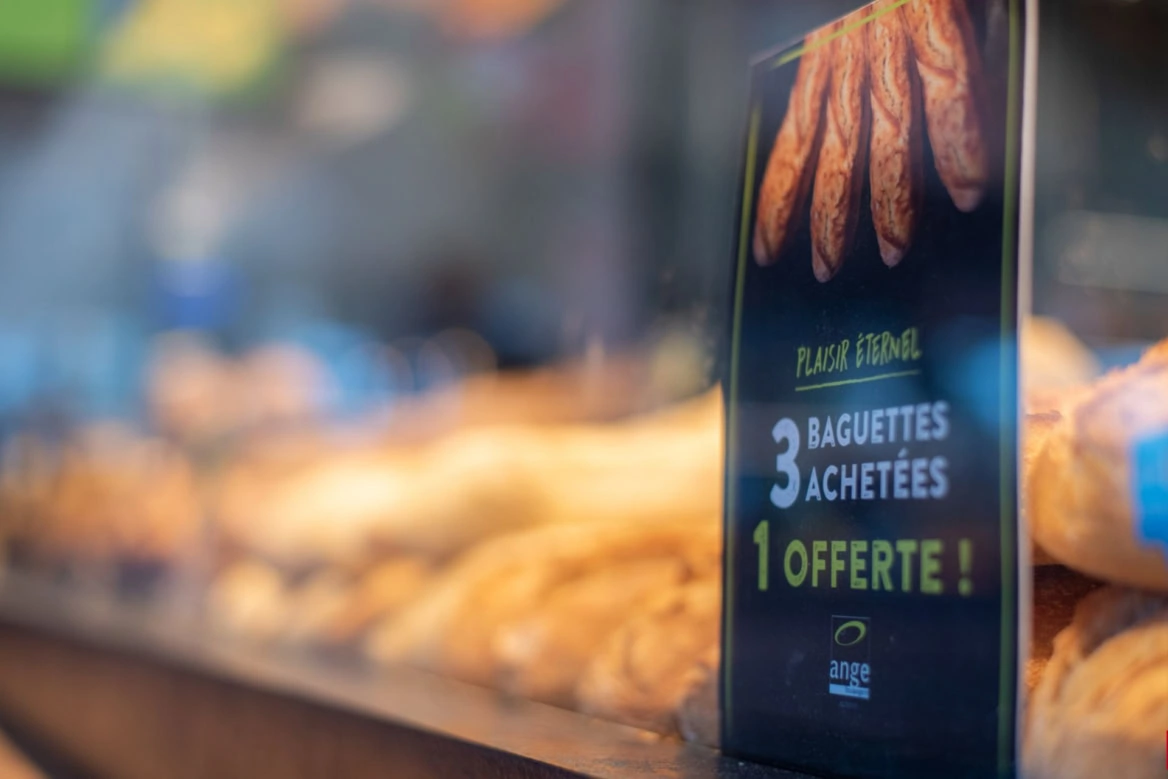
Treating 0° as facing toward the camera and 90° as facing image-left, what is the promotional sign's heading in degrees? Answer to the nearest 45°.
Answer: approximately 45°

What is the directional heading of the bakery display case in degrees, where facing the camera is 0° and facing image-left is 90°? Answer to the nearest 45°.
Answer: approximately 45°
